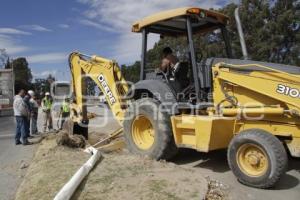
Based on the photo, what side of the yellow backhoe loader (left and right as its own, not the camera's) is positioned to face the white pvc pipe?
right

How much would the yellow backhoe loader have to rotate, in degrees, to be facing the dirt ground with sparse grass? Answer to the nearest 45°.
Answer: approximately 90° to its right

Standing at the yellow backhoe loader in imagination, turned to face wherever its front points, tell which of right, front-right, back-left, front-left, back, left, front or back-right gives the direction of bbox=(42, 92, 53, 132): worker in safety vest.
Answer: back
